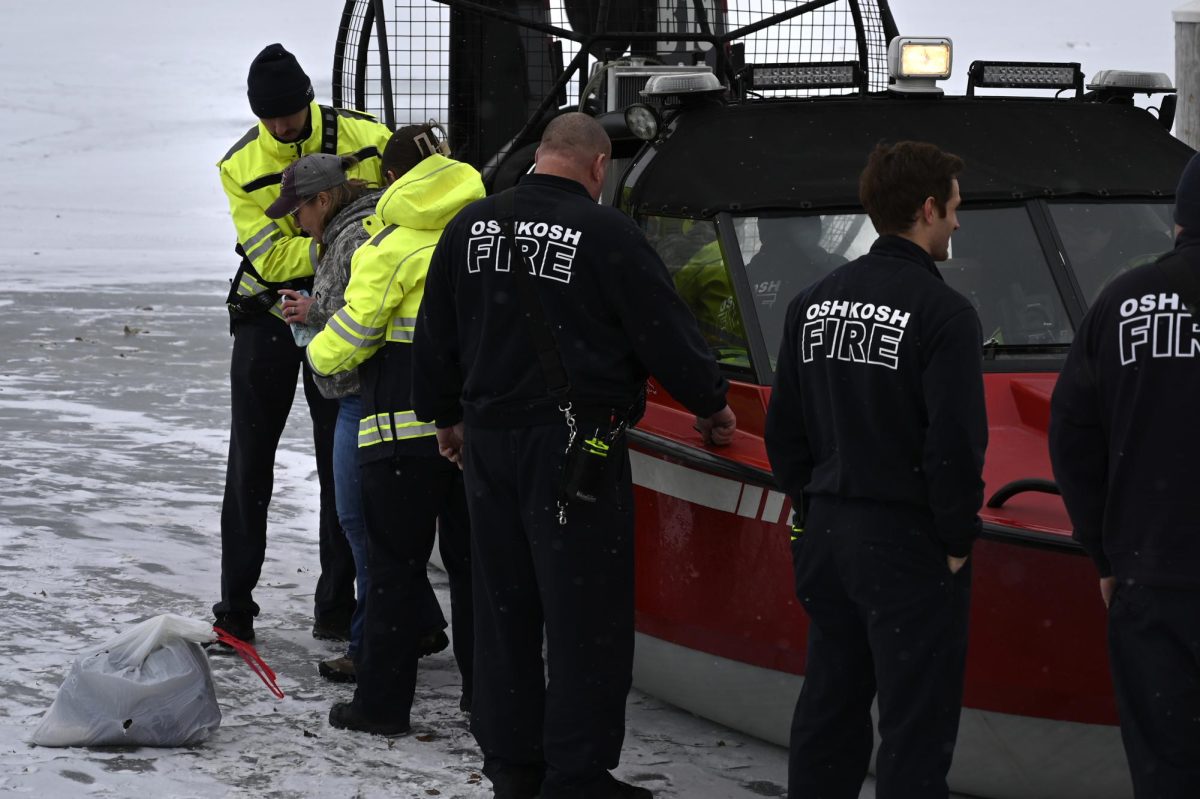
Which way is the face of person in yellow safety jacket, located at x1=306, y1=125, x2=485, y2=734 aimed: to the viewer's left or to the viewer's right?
to the viewer's left

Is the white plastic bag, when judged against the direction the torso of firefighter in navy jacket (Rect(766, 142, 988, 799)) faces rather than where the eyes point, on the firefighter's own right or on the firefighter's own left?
on the firefighter's own left

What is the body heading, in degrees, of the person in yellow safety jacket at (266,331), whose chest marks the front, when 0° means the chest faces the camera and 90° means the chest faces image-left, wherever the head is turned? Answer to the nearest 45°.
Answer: approximately 315°

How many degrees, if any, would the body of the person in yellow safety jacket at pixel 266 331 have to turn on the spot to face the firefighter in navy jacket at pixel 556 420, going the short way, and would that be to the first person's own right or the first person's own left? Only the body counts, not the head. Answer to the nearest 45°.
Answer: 0° — they already face them

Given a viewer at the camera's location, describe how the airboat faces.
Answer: facing the viewer and to the right of the viewer

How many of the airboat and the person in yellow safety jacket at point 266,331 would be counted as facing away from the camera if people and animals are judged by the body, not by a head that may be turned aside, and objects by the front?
0

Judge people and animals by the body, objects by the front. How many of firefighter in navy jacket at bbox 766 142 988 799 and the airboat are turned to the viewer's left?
0

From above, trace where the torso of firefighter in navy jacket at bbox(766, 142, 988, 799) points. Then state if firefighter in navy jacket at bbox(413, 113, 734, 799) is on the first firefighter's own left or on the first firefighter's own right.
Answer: on the first firefighter's own left

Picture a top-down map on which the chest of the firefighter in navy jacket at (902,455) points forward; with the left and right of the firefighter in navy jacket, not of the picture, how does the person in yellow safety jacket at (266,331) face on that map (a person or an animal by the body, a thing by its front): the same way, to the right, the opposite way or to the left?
to the right

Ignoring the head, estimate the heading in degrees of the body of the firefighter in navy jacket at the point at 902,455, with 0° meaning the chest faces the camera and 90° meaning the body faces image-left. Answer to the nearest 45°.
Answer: approximately 225°

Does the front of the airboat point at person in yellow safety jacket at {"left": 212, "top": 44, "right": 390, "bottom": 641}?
no

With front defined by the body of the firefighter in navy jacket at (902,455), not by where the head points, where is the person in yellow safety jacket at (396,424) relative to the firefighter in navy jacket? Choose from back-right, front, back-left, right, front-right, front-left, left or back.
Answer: left

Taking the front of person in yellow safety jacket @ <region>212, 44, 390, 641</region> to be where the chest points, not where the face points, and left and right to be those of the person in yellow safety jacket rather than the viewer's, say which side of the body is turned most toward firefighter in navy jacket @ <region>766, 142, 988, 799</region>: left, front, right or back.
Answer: front

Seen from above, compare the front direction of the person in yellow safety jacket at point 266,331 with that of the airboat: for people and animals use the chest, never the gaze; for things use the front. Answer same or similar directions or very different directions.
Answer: same or similar directions

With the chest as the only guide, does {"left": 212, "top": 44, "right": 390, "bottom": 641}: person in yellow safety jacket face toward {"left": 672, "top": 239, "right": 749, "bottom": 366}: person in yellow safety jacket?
no

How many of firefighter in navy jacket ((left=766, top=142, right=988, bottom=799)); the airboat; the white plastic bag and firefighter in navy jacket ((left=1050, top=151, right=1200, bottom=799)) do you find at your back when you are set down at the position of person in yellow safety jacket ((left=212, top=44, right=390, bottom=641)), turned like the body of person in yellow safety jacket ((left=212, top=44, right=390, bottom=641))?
0

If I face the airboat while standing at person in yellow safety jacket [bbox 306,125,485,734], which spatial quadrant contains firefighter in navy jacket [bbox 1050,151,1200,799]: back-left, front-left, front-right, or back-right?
front-right

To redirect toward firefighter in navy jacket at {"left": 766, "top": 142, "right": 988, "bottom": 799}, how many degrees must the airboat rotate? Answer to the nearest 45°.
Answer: approximately 45° to its right

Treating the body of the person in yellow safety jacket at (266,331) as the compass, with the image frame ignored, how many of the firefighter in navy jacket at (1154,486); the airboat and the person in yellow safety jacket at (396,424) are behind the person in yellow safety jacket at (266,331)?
0

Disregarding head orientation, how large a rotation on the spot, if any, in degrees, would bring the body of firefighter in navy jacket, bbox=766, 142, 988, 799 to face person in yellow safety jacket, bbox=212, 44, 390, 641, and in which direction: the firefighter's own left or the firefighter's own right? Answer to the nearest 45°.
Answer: approximately 90° to the firefighter's own left
